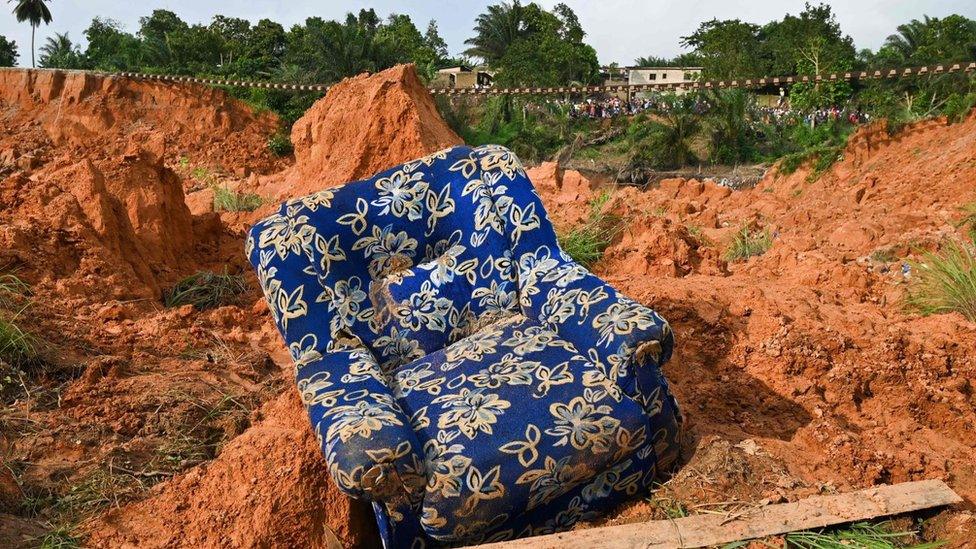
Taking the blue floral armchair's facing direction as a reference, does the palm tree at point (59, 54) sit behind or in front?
behind

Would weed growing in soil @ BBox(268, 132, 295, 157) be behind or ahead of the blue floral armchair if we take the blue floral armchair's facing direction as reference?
behind

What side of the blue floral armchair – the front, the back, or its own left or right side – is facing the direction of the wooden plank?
front

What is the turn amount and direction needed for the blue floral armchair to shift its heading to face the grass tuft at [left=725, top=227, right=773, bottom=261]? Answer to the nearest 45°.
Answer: approximately 90° to its left

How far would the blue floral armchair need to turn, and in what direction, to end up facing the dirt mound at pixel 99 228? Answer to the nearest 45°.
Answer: approximately 180°

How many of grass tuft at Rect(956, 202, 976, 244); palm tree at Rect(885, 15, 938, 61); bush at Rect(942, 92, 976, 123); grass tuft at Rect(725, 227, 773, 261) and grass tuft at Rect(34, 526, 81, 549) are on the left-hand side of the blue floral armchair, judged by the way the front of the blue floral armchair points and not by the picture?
4

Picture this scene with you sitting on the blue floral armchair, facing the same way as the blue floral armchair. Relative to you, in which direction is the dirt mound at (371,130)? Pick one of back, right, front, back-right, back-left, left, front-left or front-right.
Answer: back-left

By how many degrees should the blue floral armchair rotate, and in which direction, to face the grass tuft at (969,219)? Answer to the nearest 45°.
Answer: approximately 90° to its left

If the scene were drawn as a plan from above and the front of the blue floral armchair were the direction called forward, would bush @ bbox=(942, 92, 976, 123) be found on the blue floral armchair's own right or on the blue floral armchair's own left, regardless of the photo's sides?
on the blue floral armchair's own left

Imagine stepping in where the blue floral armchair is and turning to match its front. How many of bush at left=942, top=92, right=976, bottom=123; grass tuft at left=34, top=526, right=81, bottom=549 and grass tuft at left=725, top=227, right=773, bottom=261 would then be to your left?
2

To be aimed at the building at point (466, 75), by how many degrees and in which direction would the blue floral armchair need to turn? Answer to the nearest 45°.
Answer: approximately 135° to its left

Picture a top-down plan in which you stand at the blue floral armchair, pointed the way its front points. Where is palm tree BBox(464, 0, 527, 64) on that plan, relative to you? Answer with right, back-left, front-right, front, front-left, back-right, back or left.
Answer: back-left
